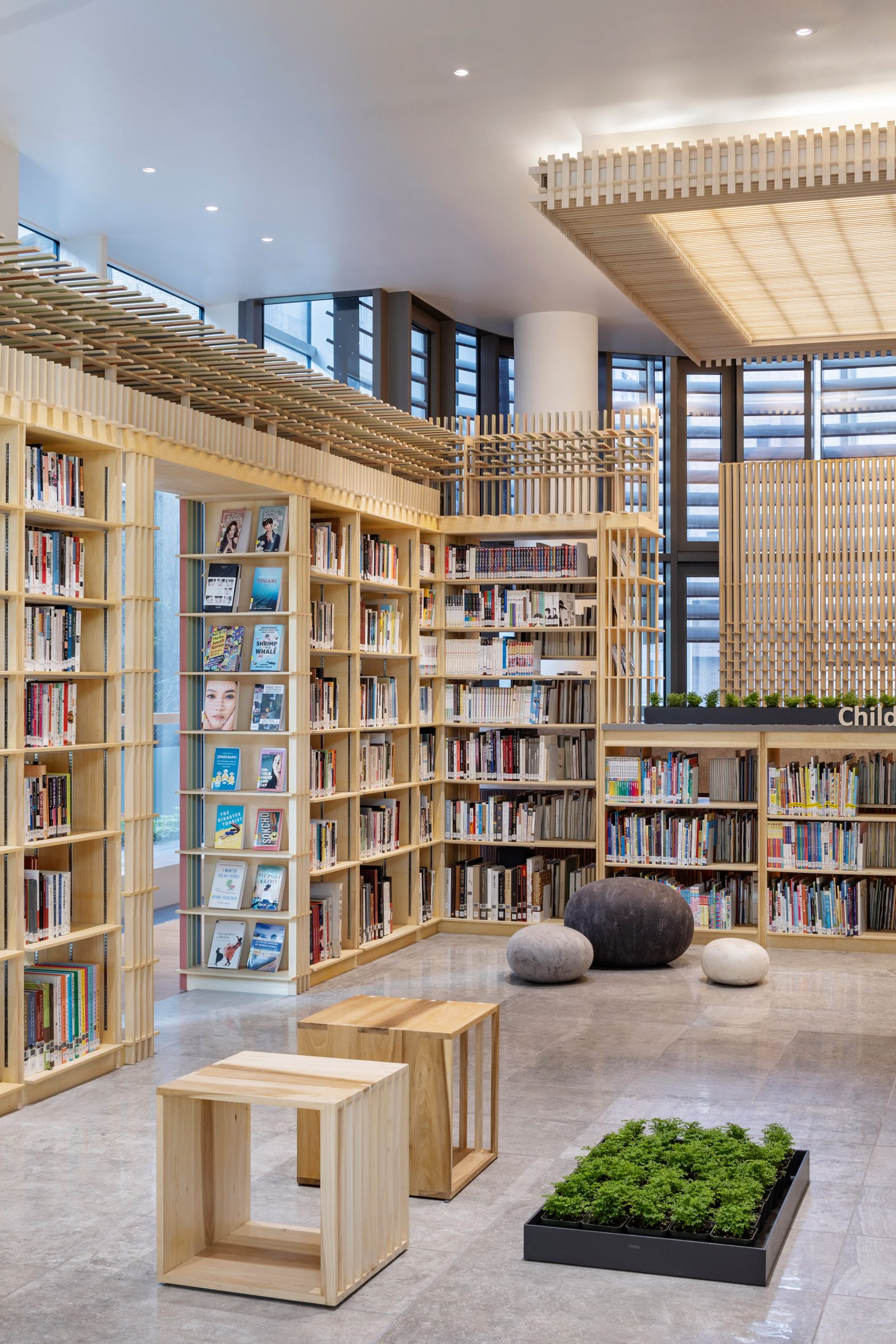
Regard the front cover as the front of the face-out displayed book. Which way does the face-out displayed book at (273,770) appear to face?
toward the camera

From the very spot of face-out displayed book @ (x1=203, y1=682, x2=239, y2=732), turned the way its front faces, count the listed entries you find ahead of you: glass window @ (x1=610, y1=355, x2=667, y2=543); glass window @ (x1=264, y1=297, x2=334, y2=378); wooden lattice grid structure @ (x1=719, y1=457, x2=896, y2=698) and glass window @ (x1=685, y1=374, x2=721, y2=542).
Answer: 0

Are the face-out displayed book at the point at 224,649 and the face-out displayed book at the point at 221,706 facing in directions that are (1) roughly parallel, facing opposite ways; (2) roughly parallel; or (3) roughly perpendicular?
roughly parallel

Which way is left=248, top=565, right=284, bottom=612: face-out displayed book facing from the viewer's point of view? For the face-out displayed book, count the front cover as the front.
toward the camera

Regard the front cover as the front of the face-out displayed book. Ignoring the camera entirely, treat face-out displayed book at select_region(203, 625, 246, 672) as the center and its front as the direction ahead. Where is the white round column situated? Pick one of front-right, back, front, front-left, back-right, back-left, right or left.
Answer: back-left

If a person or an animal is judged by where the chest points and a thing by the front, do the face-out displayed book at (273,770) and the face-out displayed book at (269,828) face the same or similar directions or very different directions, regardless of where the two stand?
same or similar directions

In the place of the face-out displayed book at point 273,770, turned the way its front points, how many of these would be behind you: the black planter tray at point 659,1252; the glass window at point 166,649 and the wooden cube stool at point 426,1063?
1

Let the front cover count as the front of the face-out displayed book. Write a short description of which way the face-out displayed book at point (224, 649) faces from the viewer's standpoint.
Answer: facing the viewer

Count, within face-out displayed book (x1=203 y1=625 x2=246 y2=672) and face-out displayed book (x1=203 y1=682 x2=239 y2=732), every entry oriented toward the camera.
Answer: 2

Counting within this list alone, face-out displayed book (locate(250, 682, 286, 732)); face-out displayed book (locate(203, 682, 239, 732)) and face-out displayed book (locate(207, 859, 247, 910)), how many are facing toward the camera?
3

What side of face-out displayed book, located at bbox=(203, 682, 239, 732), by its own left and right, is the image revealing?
front

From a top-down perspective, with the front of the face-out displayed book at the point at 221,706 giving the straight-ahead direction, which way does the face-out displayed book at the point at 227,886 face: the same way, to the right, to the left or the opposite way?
the same way
